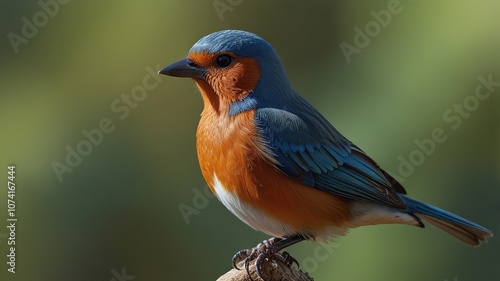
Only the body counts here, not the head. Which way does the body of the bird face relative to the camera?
to the viewer's left
